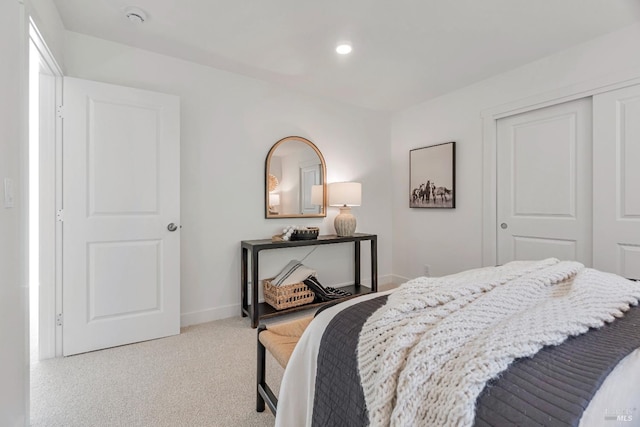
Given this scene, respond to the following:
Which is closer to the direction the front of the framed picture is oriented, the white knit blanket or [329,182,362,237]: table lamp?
the table lamp

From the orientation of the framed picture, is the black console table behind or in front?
in front

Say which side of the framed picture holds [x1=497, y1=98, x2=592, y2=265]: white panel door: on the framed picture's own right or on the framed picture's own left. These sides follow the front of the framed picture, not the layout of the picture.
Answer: on the framed picture's own left

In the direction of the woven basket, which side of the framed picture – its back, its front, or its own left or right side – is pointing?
front

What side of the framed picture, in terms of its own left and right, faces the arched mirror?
front

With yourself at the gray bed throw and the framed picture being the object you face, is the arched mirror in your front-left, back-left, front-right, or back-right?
front-left

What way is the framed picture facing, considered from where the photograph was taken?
facing the viewer and to the left of the viewer

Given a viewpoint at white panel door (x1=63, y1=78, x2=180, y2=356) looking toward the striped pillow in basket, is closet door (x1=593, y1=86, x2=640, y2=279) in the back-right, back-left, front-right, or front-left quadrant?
front-right

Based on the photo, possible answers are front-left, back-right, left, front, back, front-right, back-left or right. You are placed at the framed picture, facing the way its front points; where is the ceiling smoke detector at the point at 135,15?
front

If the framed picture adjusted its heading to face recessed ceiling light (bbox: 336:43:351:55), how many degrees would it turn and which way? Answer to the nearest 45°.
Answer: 0° — it already faces it

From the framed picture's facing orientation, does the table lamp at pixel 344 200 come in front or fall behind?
in front

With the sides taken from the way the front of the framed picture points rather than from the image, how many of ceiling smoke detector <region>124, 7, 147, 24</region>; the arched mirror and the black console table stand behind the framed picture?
0

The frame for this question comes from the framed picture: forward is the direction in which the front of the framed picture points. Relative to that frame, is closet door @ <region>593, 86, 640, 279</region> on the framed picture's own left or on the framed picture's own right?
on the framed picture's own left

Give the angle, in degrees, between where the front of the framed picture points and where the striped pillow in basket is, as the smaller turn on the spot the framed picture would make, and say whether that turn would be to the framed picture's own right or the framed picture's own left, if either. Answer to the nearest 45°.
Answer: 0° — it already faces it

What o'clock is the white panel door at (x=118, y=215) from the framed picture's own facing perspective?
The white panel door is roughly at 12 o'clock from the framed picture.
